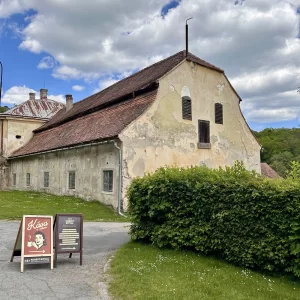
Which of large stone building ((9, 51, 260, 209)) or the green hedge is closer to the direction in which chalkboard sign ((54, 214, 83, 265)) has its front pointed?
the green hedge

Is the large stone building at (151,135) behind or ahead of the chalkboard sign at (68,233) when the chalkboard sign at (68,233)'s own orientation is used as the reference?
behind

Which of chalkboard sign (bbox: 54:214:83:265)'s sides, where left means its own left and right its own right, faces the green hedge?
left

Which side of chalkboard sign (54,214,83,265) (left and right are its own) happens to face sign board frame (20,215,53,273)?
right

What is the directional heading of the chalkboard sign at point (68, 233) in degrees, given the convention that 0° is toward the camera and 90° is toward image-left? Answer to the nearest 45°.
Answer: approximately 0°
